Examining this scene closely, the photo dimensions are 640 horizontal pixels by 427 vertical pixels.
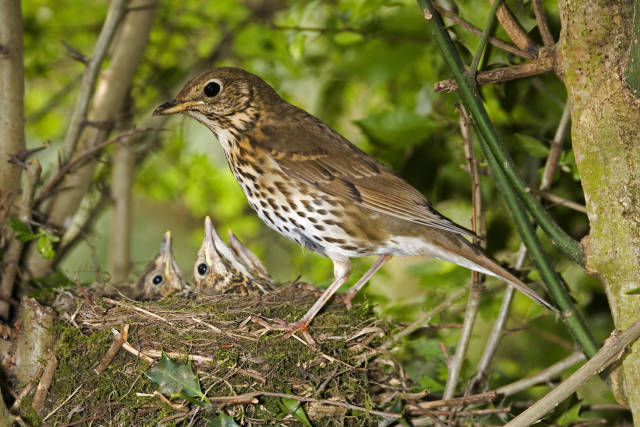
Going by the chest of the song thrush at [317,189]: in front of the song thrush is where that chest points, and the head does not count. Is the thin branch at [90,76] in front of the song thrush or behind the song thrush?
in front

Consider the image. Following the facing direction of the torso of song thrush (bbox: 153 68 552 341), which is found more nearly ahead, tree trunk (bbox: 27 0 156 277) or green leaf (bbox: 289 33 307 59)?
the tree trunk

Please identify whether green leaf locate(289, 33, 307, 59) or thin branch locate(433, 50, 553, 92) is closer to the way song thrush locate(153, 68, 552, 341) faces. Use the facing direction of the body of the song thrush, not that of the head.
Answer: the green leaf

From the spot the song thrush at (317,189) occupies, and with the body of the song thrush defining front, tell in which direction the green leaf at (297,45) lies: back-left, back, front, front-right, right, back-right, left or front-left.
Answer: right

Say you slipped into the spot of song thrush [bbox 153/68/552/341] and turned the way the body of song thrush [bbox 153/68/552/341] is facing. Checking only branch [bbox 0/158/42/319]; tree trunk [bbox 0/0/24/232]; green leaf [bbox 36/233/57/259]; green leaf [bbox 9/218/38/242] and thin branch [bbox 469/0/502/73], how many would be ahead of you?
4

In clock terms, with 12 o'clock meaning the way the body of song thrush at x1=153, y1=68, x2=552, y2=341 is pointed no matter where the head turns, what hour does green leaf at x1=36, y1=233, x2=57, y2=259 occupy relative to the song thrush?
The green leaf is roughly at 12 o'clock from the song thrush.

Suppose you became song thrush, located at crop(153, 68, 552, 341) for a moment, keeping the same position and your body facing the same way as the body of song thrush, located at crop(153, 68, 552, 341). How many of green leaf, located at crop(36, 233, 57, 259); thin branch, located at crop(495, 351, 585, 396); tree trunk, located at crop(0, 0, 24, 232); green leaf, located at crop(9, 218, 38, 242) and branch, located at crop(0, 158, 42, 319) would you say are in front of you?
4

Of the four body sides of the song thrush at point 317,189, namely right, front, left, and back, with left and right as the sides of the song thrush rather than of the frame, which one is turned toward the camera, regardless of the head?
left

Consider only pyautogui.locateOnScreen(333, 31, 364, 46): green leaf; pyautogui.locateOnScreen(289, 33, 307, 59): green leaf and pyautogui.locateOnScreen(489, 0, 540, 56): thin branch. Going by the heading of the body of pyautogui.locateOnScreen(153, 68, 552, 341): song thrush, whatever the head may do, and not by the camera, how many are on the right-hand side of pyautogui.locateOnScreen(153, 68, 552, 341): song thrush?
2

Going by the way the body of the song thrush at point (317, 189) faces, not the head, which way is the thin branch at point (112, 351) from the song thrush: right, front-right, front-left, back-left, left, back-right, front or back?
front-left

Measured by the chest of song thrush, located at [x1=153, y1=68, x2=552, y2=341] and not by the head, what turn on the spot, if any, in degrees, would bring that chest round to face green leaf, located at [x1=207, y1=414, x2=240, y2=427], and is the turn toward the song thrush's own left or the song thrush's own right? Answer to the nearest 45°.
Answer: approximately 90° to the song thrush's own left

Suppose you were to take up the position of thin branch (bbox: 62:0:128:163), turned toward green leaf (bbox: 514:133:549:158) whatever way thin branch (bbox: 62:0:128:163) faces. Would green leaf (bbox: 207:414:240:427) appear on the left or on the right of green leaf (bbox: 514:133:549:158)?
right

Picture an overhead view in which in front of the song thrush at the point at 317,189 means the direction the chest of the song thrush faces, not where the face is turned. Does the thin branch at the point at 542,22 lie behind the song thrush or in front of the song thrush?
behind

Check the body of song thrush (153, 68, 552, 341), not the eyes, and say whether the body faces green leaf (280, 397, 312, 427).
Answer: no

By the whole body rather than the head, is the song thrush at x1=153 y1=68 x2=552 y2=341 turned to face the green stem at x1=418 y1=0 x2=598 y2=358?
no

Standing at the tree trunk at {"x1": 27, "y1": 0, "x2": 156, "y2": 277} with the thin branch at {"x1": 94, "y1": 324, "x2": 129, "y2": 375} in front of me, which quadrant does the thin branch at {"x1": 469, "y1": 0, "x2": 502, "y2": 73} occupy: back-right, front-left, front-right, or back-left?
front-left

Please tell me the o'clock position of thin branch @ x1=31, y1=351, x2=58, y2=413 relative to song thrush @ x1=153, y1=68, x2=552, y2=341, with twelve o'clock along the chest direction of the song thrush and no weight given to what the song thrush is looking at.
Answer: The thin branch is roughly at 11 o'clock from the song thrush.

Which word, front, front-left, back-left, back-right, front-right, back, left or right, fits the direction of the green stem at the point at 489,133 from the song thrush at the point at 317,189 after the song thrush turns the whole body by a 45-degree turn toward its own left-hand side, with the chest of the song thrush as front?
left

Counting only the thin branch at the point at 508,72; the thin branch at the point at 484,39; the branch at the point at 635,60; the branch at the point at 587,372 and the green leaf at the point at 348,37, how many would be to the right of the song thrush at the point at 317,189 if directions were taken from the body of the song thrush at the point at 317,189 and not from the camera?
1

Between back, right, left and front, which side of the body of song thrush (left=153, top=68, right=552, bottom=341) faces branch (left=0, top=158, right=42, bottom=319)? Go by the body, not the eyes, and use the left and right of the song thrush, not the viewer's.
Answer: front
